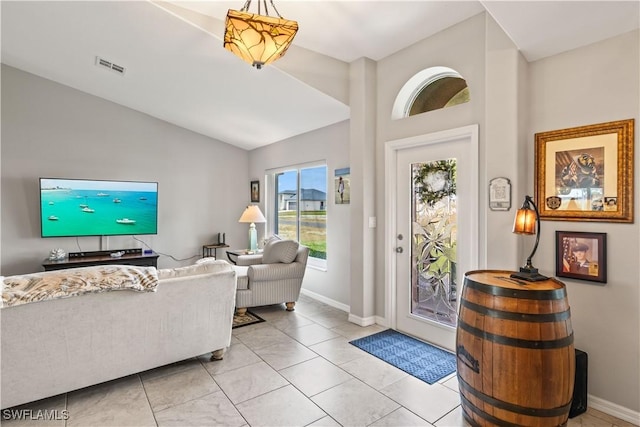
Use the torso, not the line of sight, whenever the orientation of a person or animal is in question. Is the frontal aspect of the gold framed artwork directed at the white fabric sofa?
yes

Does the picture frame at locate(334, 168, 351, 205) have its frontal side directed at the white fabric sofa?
yes

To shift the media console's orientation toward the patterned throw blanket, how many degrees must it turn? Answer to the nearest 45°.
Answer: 0° — it already faces it

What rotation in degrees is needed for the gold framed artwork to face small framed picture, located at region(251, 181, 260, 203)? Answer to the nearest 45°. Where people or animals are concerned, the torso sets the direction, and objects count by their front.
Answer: approximately 45° to its right
